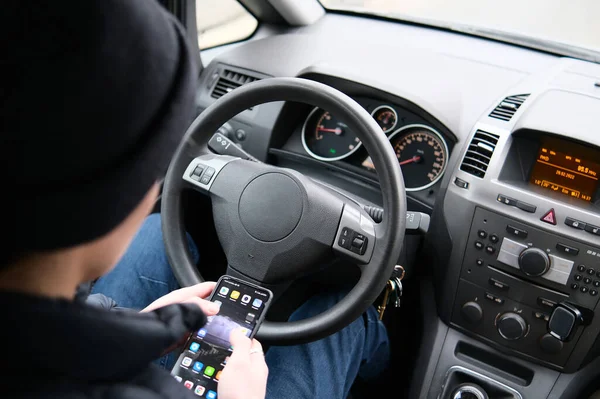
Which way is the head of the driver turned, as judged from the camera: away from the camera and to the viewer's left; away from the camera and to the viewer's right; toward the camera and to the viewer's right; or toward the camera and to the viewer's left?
away from the camera and to the viewer's right

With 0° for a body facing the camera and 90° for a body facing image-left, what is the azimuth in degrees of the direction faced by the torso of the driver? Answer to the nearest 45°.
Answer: approximately 225°

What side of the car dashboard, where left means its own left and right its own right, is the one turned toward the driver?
front

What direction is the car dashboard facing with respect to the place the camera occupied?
facing the viewer and to the left of the viewer

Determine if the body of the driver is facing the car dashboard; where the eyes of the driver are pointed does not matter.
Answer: yes

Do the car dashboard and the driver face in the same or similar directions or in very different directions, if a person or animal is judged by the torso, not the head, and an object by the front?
very different directions
